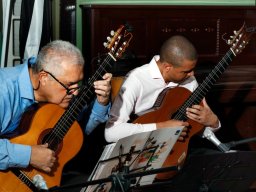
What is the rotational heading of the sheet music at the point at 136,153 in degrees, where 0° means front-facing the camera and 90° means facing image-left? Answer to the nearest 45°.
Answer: approximately 135°

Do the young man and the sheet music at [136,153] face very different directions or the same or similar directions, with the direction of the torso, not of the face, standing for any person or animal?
very different directions

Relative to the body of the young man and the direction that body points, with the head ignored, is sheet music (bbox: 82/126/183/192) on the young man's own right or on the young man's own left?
on the young man's own right
